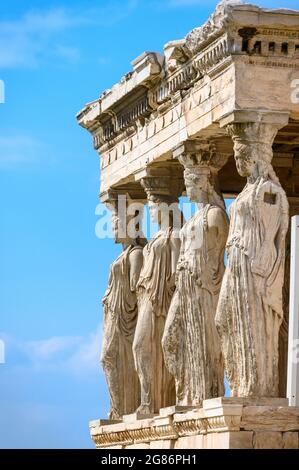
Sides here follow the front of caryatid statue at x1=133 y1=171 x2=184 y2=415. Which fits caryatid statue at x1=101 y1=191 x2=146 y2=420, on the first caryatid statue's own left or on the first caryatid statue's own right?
on the first caryatid statue's own right

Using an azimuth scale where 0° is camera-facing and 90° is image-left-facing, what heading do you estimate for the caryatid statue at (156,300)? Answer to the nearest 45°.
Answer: approximately 90°

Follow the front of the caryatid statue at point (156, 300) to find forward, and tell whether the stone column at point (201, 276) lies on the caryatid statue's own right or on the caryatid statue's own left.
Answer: on the caryatid statue's own left

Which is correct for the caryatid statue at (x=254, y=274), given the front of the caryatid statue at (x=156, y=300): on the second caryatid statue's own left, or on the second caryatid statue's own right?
on the second caryatid statue's own left
